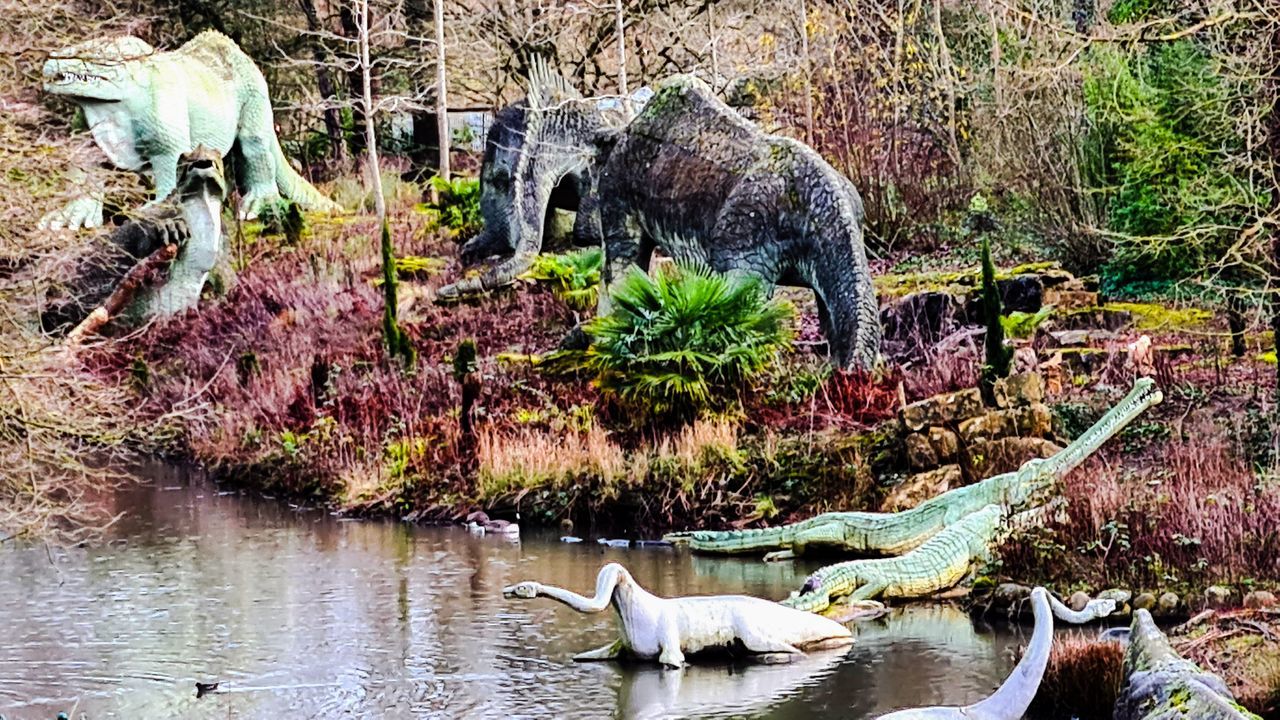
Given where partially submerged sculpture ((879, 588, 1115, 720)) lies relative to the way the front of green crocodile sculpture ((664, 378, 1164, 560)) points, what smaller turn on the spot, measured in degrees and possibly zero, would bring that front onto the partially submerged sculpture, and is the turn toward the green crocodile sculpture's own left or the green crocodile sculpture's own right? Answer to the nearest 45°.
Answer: approximately 90° to the green crocodile sculpture's own right

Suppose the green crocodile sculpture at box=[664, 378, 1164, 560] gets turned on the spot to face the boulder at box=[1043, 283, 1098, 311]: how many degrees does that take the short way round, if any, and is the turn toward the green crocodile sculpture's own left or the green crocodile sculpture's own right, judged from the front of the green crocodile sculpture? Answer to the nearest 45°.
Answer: approximately 90° to the green crocodile sculpture's own left

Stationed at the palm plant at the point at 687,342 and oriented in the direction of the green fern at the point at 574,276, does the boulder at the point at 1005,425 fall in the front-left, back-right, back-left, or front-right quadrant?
back-right

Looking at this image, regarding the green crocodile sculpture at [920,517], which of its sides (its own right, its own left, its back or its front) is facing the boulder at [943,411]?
left

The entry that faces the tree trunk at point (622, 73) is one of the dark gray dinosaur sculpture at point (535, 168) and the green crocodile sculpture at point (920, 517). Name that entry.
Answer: the dark gray dinosaur sculpture

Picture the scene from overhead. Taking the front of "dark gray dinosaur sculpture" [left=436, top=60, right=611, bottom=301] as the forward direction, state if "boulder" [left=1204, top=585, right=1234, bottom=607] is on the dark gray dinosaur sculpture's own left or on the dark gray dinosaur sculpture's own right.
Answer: on the dark gray dinosaur sculpture's own right

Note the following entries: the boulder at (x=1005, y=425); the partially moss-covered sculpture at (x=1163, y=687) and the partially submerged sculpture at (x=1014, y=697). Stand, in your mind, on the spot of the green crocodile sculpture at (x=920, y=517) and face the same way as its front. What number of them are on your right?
2

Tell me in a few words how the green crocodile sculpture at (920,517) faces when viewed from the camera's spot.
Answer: facing to the right of the viewer

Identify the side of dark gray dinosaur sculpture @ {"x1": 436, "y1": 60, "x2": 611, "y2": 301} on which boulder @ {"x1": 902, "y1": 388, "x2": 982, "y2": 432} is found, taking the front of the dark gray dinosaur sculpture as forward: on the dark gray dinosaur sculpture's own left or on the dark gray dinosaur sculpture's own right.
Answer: on the dark gray dinosaur sculpture's own right

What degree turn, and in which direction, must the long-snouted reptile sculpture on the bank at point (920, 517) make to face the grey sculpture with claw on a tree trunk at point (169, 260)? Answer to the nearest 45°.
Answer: approximately 135° to its left
